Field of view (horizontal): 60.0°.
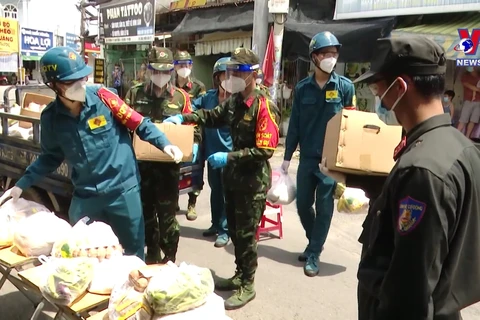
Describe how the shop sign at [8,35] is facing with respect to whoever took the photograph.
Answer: facing the viewer

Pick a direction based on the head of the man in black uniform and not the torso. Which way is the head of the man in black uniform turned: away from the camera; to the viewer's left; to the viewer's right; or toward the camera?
to the viewer's left

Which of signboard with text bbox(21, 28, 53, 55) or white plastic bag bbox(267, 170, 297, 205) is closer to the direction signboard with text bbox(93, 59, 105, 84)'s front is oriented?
the white plastic bag

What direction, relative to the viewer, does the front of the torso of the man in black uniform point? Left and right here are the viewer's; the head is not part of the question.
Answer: facing to the left of the viewer

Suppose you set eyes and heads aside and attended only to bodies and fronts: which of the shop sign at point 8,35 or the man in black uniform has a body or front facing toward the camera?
the shop sign

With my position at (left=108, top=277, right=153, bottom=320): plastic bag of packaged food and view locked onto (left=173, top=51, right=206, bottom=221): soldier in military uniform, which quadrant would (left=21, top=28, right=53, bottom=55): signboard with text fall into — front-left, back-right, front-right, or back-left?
front-left

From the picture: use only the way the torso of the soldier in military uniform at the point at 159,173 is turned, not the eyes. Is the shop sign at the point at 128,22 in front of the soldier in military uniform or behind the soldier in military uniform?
behind

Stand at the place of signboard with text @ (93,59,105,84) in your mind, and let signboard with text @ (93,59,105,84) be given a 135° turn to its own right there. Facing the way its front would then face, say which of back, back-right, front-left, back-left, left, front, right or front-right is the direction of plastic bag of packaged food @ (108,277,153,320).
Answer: back-left

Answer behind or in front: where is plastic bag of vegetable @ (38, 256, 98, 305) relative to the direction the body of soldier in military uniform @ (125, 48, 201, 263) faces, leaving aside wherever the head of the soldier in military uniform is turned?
in front

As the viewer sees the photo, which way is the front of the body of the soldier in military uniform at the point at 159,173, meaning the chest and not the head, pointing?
toward the camera

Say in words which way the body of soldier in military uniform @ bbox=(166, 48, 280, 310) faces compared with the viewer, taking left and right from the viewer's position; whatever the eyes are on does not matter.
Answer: facing the viewer and to the left of the viewer

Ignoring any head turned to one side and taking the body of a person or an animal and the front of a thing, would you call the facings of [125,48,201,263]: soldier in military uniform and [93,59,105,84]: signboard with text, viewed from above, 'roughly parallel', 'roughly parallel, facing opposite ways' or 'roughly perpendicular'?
roughly parallel

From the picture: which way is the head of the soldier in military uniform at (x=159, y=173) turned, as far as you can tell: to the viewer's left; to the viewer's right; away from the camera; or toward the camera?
toward the camera

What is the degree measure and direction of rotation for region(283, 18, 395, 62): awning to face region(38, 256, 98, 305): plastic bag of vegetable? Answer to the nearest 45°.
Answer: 0° — it already faces it

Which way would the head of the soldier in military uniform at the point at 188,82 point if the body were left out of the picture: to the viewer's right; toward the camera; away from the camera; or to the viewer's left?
toward the camera

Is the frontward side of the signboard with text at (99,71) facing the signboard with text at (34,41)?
no

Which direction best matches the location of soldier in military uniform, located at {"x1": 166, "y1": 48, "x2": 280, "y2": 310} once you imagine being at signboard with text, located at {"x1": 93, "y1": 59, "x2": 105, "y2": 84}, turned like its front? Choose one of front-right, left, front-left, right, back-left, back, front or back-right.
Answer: front

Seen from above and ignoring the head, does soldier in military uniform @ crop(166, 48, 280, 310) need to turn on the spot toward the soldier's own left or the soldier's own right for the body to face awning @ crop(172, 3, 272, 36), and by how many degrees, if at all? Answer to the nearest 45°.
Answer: approximately 135° to the soldier's own right

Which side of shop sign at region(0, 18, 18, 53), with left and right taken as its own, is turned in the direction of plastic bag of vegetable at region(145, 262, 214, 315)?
front

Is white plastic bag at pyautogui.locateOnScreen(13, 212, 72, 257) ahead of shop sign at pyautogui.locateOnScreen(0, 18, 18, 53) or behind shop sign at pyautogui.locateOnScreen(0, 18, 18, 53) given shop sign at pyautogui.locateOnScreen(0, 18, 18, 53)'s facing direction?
ahead

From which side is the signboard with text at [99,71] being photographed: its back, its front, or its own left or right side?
front

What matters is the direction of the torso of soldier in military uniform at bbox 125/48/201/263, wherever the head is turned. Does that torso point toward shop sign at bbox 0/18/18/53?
no
